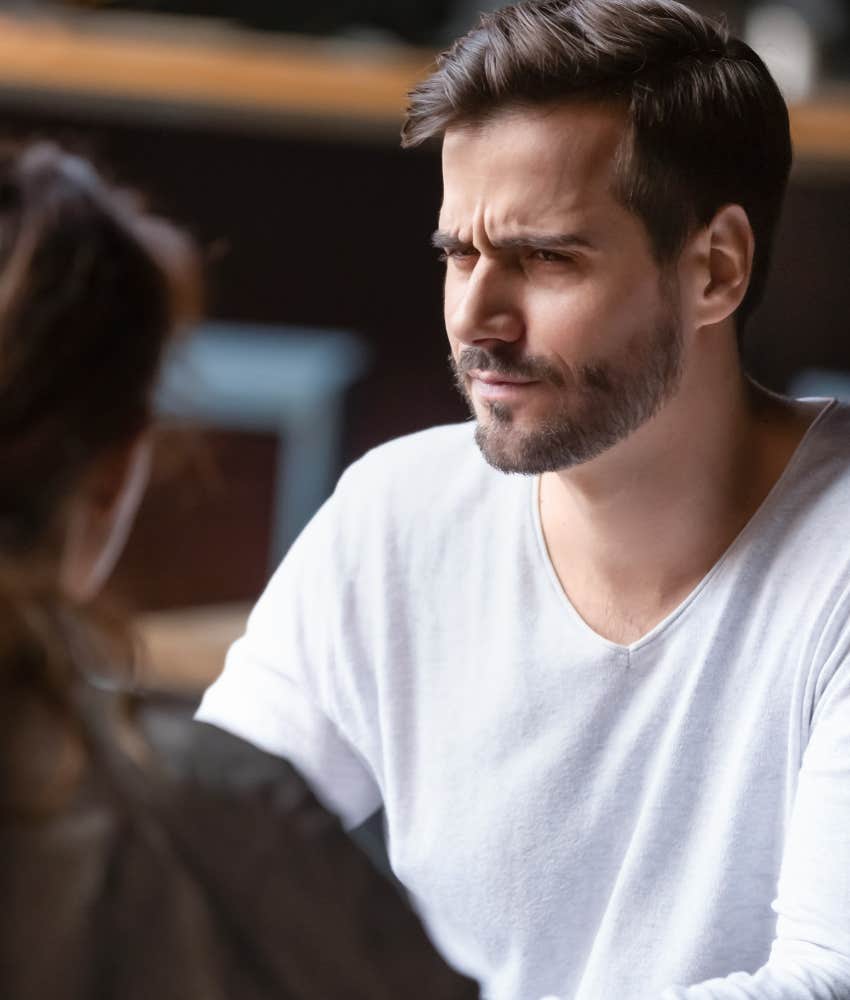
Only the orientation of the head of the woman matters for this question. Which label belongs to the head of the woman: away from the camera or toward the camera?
away from the camera

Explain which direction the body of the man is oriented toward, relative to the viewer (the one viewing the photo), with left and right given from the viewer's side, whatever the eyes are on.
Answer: facing the viewer and to the left of the viewer

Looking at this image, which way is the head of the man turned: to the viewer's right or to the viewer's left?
to the viewer's left

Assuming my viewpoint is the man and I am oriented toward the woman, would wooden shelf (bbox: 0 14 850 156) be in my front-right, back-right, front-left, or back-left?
back-right

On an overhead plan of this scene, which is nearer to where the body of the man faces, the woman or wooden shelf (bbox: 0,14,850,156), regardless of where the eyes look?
the woman

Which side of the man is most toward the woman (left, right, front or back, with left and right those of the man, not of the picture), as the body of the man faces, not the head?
front

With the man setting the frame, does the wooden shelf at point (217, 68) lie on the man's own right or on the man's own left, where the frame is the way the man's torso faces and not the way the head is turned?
on the man's own right
